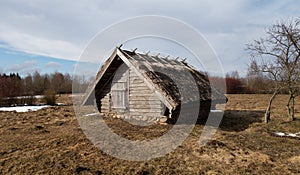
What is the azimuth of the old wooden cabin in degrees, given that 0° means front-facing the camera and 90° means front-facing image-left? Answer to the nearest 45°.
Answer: approximately 45°
